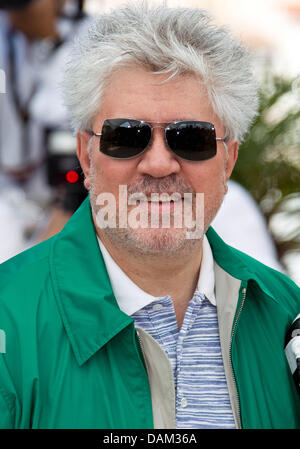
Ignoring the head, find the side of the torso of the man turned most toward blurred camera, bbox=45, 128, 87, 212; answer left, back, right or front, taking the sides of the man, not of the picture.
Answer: back

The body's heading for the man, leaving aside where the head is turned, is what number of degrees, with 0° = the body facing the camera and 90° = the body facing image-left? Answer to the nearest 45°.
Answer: approximately 0°

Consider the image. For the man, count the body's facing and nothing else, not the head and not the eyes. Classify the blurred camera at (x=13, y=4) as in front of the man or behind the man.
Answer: behind
